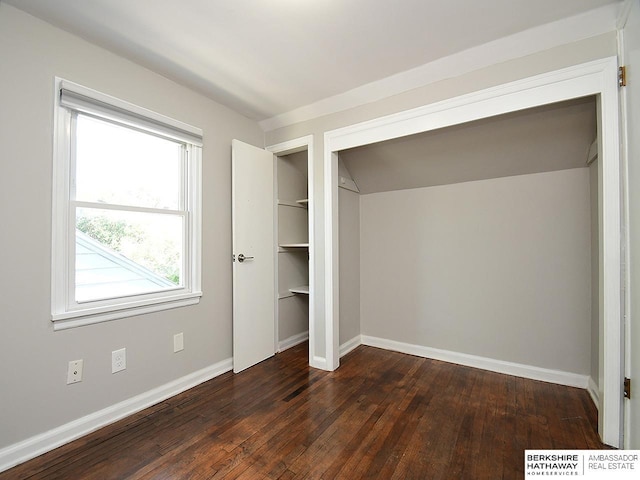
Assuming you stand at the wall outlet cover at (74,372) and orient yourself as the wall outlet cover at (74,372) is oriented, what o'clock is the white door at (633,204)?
The white door is roughly at 12 o'clock from the wall outlet cover.

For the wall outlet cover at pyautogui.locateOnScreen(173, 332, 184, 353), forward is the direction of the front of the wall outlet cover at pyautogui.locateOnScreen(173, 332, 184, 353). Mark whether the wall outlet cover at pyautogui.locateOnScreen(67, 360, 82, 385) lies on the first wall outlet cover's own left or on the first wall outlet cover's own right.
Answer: on the first wall outlet cover's own right

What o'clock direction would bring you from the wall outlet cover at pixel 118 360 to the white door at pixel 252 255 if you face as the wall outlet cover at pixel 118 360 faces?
The white door is roughly at 10 o'clock from the wall outlet cover.

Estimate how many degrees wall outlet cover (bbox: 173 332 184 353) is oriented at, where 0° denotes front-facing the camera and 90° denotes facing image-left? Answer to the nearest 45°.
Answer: approximately 315°
